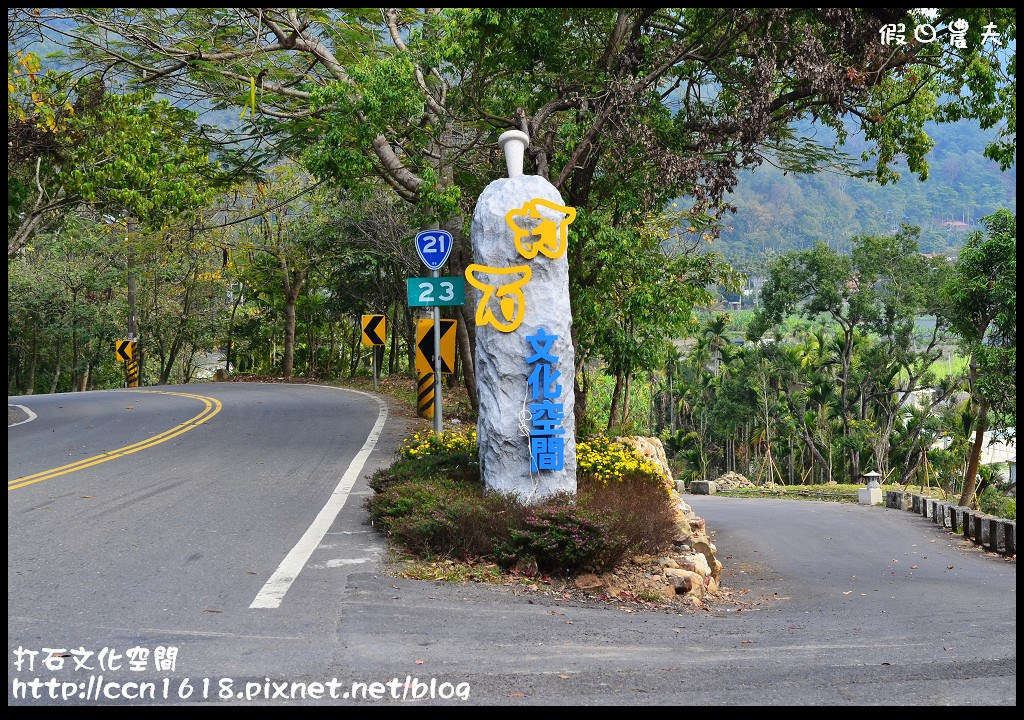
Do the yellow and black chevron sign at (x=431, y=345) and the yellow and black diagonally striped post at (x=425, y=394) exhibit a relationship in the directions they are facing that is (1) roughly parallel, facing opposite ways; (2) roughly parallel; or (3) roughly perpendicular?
roughly parallel

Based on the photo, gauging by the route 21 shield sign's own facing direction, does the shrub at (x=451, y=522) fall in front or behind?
in front

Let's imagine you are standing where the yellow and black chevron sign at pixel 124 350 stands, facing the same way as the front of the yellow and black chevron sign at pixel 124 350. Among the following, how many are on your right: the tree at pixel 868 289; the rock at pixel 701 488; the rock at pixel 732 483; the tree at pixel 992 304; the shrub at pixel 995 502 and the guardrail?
0

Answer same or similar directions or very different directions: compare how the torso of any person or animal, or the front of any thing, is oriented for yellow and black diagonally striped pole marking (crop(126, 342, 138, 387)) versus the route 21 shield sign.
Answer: same or similar directions

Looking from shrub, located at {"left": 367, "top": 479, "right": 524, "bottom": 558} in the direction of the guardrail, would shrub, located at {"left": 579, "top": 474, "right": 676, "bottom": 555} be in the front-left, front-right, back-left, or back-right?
front-right

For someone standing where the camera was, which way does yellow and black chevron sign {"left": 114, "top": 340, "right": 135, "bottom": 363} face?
facing the viewer

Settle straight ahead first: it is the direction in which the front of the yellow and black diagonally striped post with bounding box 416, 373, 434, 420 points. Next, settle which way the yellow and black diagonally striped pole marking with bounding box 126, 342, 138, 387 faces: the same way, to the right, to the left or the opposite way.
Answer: the same way

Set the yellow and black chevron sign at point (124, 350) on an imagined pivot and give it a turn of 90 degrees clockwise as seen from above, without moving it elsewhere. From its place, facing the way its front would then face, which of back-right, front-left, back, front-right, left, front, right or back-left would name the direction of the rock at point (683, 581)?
left

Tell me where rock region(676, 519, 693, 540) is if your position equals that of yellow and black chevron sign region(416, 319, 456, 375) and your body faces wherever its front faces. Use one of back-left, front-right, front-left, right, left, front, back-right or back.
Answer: front-left

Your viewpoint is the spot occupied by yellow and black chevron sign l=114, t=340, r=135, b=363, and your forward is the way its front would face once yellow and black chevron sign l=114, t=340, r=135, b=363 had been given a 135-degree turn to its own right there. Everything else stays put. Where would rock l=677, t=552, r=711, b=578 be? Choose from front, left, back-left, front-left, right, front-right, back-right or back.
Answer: back-left
